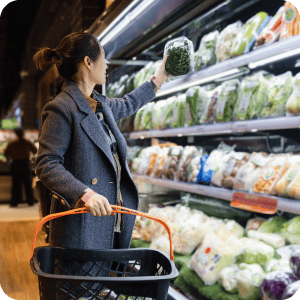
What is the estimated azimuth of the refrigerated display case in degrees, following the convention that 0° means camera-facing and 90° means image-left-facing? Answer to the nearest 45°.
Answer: approximately 45°

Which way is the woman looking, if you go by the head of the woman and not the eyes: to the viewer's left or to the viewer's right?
to the viewer's right

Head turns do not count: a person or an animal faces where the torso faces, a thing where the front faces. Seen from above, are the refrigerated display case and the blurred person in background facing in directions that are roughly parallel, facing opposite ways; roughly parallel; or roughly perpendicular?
roughly perpendicular
